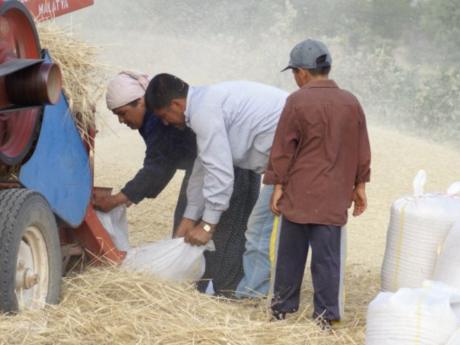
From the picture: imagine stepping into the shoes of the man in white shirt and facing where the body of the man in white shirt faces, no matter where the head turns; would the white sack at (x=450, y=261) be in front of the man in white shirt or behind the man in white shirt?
behind

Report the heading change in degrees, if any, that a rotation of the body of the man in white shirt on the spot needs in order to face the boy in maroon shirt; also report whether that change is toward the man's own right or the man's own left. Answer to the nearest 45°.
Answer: approximately 135° to the man's own left

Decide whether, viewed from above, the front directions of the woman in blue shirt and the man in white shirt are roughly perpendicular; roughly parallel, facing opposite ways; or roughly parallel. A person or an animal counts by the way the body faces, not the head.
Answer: roughly parallel

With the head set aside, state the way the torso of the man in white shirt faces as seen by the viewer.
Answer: to the viewer's left

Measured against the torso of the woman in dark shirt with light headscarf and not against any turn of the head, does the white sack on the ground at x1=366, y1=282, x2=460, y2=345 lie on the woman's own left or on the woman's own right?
on the woman's own left

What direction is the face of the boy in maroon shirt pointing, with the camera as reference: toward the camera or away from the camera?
away from the camera

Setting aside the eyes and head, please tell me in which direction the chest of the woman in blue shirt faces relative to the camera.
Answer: to the viewer's left

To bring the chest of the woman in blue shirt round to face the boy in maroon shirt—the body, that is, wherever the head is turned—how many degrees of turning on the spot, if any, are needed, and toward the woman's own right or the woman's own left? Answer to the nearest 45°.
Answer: approximately 135° to the woman's own left

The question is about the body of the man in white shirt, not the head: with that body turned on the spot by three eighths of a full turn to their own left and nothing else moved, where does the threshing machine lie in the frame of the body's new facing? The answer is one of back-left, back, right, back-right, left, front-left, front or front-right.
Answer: right
